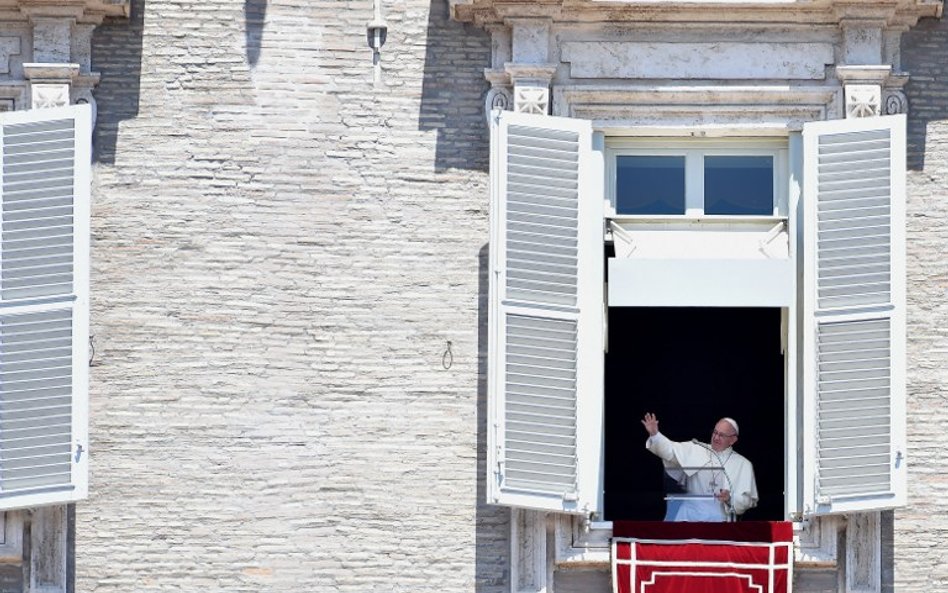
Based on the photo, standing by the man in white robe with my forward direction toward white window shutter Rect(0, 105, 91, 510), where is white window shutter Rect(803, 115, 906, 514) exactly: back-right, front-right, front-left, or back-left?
back-left

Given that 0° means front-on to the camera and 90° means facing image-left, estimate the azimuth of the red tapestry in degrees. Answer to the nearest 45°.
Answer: approximately 0°

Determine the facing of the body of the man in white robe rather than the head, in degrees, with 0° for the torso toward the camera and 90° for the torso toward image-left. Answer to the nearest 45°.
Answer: approximately 45°
